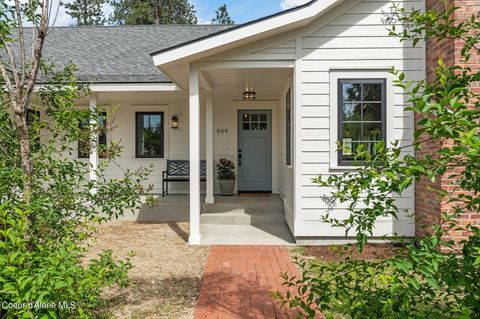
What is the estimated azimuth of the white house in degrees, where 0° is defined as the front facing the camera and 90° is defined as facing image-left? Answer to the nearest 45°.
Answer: approximately 0°

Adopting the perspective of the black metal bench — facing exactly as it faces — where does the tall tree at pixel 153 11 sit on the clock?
The tall tree is roughly at 6 o'clock from the black metal bench.

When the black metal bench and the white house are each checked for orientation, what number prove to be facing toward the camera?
2

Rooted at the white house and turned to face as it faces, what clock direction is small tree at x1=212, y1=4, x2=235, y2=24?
The small tree is roughly at 6 o'clock from the white house.

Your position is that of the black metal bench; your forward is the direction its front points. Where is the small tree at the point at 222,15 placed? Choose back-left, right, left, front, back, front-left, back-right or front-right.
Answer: back

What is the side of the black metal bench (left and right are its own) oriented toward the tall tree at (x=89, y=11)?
back
